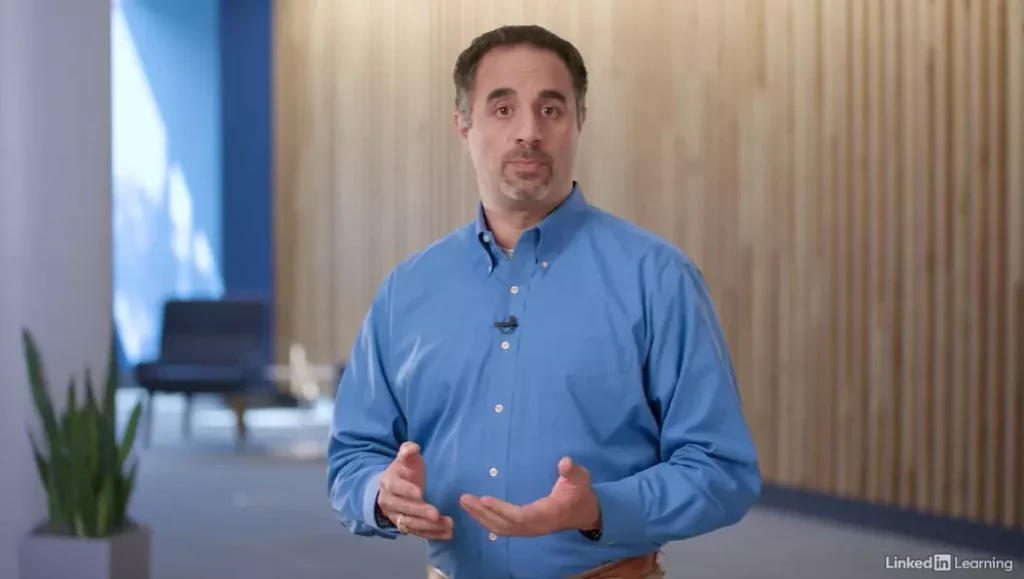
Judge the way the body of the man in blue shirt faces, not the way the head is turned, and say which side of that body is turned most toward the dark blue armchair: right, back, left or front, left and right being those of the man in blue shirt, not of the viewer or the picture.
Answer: back

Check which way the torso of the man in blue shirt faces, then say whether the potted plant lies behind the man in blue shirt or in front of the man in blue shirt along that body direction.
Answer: behind

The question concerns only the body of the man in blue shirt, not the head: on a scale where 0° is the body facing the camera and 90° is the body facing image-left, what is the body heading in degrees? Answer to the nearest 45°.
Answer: approximately 0°

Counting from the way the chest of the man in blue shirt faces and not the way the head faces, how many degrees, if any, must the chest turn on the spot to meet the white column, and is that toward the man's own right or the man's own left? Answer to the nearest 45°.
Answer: approximately 135° to the man's own right

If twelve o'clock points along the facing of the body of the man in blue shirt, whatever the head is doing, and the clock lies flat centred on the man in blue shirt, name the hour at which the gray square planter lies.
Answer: The gray square planter is roughly at 5 o'clock from the man in blue shirt.
